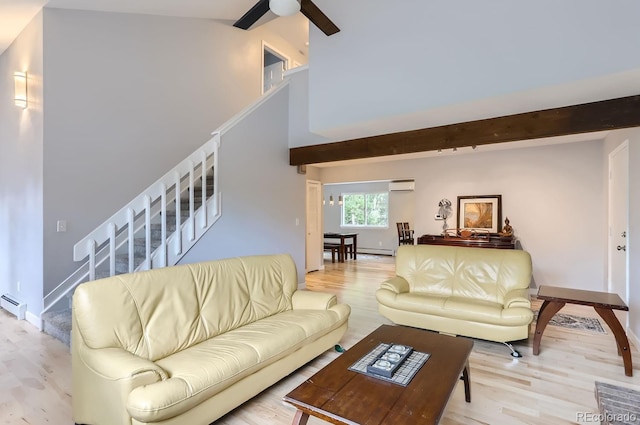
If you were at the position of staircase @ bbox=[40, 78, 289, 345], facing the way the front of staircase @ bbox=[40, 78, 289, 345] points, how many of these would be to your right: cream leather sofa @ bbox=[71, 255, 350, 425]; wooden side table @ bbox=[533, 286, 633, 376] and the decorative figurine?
0

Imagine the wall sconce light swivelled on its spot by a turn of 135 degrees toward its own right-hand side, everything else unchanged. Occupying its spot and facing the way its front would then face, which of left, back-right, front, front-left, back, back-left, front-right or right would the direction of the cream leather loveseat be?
back-right

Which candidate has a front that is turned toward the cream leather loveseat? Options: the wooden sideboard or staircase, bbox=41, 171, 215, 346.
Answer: the wooden sideboard

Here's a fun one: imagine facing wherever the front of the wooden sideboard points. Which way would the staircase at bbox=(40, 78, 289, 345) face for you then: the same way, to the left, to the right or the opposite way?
the same way

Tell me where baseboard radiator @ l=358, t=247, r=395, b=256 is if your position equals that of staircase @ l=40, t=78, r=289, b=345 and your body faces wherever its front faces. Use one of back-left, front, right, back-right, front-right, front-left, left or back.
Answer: back

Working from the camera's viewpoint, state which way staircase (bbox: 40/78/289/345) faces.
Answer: facing the viewer and to the left of the viewer

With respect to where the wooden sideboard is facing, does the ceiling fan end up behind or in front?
in front

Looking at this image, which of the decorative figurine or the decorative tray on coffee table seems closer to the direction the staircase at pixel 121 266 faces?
the decorative tray on coffee table

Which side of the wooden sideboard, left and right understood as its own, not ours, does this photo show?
front

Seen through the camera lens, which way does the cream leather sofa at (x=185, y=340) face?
facing the viewer and to the right of the viewer

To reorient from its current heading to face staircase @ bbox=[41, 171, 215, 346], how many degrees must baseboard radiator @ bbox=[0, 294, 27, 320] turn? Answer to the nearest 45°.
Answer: approximately 90° to its left

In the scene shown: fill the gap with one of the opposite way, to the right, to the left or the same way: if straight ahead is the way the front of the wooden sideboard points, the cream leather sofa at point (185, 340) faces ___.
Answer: to the left

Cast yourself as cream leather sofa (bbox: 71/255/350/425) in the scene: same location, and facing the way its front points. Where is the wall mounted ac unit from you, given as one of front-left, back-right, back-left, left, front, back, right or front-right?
left

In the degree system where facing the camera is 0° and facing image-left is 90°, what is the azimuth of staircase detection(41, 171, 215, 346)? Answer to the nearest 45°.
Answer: approximately 45°
